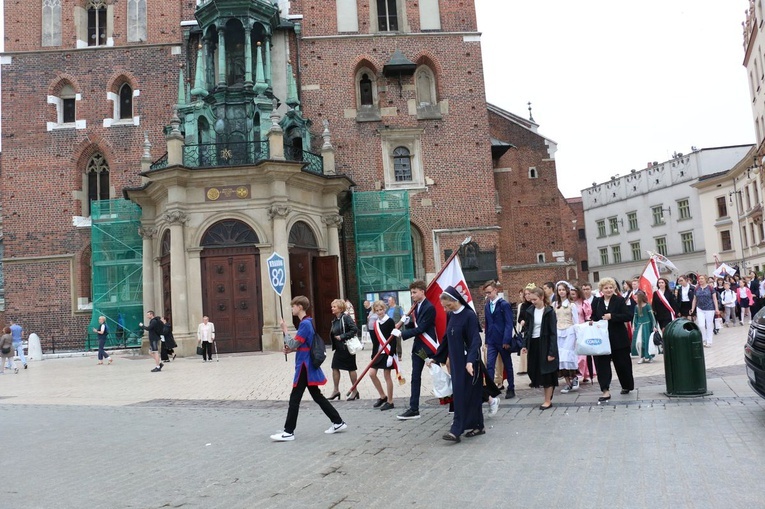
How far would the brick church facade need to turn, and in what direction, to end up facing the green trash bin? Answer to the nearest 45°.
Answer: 0° — it already faces it

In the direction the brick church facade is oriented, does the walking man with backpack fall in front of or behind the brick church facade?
in front

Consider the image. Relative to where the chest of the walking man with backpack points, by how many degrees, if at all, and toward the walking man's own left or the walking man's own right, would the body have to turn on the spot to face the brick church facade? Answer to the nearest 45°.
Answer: approximately 90° to the walking man's own right

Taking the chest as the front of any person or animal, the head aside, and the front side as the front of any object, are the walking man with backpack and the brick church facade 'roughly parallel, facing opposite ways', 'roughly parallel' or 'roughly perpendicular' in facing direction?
roughly perpendicular

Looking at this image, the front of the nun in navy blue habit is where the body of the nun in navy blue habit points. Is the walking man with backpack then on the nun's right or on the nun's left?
on the nun's right

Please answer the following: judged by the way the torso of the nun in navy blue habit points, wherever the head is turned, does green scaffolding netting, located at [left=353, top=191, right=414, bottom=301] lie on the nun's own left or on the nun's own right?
on the nun's own right

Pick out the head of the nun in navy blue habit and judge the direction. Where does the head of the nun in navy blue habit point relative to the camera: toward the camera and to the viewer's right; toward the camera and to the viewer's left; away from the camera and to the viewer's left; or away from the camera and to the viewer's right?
toward the camera and to the viewer's left

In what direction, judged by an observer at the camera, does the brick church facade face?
facing the viewer

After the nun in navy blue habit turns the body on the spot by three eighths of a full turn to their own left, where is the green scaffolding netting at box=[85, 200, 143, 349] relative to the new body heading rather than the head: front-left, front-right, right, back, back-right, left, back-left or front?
back-left

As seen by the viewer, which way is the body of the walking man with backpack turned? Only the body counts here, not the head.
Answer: to the viewer's left

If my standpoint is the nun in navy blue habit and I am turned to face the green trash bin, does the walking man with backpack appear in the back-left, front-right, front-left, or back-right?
back-left

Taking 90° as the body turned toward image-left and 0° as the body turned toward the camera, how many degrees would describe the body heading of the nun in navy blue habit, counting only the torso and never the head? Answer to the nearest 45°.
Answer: approximately 45°

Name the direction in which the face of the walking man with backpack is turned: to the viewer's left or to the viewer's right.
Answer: to the viewer's left
